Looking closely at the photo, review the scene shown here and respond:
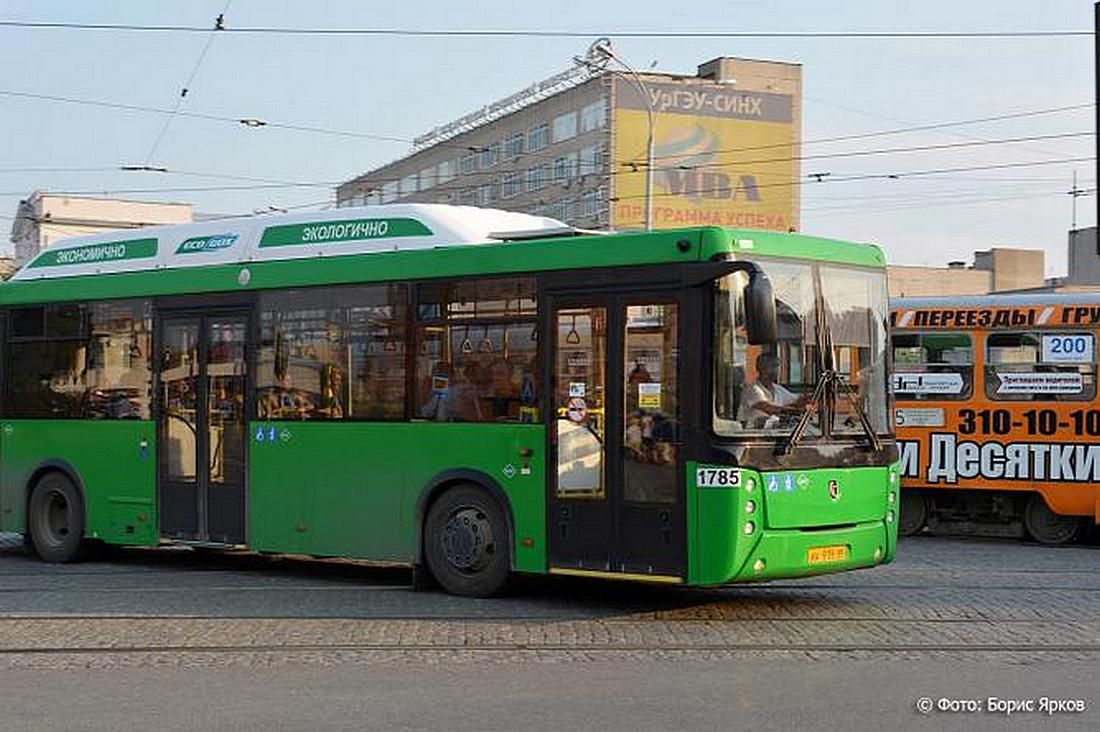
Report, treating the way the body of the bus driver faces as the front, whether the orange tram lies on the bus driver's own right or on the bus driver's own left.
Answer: on the bus driver's own left

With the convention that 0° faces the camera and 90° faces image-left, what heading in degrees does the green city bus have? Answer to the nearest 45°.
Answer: approximately 315°

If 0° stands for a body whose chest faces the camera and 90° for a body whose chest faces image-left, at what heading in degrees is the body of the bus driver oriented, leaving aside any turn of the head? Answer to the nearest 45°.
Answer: approximately 315°

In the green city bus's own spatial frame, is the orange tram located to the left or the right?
on its left
